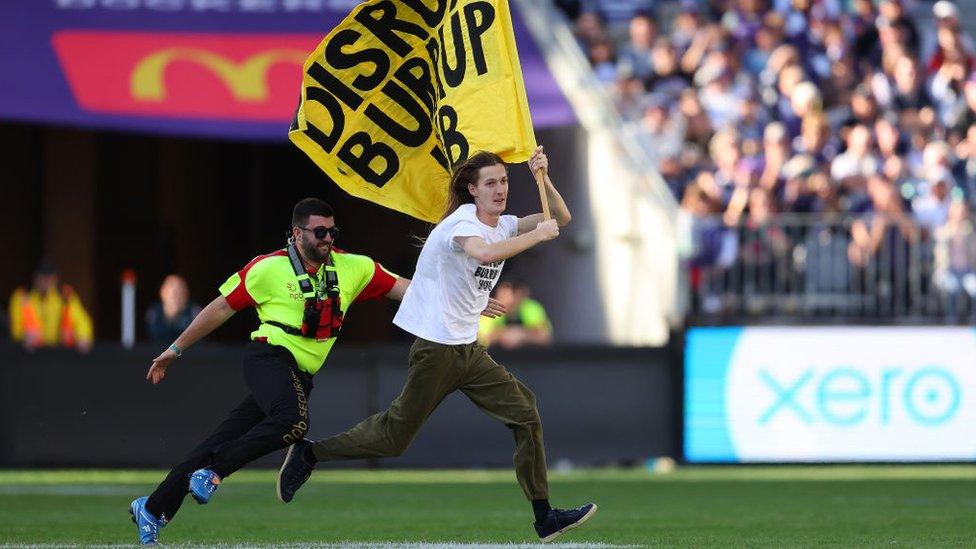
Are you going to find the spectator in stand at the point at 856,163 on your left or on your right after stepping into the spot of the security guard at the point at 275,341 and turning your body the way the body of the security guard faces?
on your left

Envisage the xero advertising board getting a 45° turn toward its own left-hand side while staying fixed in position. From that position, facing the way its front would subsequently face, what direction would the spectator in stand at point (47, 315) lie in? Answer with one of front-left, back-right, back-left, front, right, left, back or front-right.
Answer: back-right

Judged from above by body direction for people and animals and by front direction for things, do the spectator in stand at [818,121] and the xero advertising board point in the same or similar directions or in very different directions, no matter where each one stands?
same or similar directions

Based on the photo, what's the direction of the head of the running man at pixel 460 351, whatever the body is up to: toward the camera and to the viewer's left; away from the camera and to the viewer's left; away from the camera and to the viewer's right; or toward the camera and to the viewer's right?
toward the camera and to the viewer's right

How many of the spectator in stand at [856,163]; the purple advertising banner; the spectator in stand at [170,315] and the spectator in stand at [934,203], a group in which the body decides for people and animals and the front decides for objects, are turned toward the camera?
4

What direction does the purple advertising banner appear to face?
toward the camera

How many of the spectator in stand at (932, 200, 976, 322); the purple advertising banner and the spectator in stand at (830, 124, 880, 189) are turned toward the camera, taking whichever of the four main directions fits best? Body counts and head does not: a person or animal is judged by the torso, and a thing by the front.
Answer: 3

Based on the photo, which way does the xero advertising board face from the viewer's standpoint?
toward the camera

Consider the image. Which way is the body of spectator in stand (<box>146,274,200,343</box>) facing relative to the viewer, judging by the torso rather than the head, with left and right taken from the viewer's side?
facing the viewer

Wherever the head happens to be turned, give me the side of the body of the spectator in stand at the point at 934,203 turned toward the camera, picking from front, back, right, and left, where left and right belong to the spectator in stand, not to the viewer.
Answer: front

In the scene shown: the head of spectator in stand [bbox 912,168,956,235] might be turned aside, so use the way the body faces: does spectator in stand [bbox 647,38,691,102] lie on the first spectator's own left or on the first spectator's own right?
on the first spectator's own right

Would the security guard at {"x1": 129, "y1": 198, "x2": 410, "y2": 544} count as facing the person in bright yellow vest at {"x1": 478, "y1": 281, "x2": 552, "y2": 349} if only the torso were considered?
no
